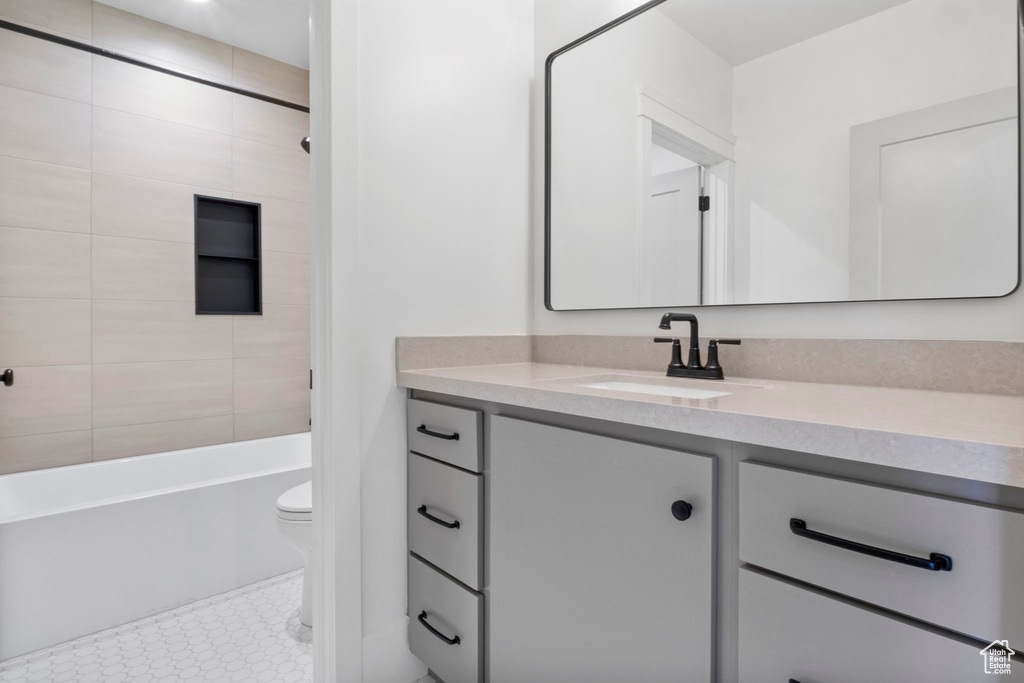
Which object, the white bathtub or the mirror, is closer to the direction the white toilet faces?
the white bathtub

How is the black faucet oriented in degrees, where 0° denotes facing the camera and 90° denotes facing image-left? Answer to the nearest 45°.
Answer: approximately 45°

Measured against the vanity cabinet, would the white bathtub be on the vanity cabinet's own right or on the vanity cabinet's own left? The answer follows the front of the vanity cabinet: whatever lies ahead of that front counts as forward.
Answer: on the vanity cabinet's own right

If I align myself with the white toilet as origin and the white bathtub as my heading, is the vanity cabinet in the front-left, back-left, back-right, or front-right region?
back-left

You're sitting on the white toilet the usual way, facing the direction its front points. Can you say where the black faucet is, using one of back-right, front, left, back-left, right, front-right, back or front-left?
back-left

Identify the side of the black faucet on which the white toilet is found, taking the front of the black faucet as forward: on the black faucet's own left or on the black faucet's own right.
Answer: on the black faucet's own right

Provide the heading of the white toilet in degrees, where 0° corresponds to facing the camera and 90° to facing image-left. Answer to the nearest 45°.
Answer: approximately 90°
